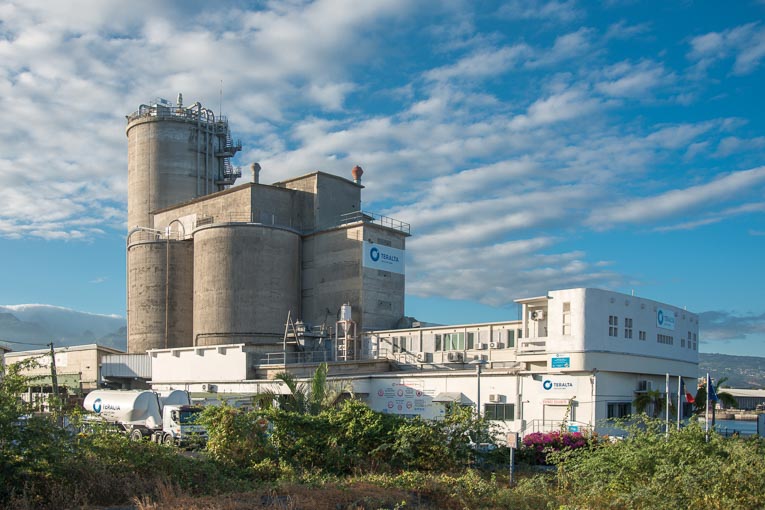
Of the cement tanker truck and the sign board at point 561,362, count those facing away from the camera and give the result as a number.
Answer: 0

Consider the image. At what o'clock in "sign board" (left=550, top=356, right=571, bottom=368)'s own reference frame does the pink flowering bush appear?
The pink flowering bush is roughly at 12 o'clock from the sign board.

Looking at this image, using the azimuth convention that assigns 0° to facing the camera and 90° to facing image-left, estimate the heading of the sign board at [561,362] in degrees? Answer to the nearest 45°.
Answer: approximately 0°

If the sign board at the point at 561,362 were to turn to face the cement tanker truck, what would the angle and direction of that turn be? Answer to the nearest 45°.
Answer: approximately 90° to its right

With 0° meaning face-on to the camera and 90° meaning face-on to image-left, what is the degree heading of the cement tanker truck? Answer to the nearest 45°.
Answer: approximately 315°
